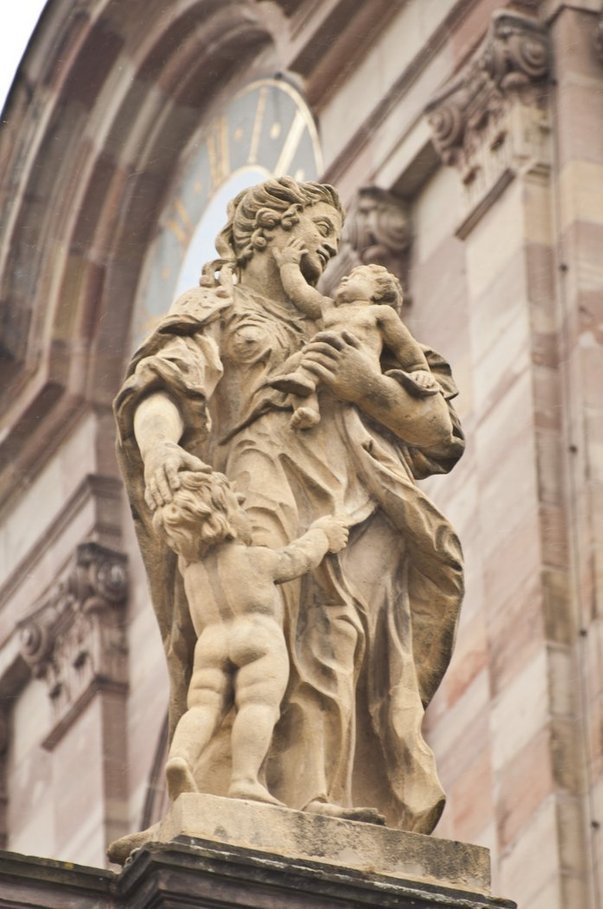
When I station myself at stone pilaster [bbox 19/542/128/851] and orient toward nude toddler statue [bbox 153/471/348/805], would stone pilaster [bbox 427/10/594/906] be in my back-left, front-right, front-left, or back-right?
front-left

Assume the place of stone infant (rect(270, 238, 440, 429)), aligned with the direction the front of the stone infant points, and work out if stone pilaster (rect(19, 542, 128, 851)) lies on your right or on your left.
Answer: on your right

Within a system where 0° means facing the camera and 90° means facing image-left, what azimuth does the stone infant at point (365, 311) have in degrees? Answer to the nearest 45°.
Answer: approximately 45°

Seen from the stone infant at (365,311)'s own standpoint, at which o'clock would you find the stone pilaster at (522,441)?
The stone pilaster is roughly at 5 o'clock from the stone infant.
